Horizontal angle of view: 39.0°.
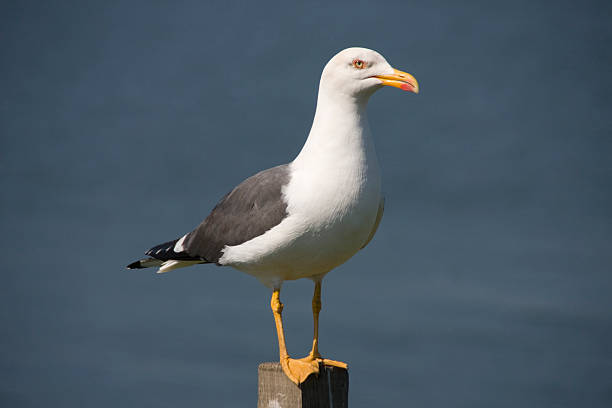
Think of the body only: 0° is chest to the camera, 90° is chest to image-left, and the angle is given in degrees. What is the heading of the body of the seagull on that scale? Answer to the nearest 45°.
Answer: approximately 315°
